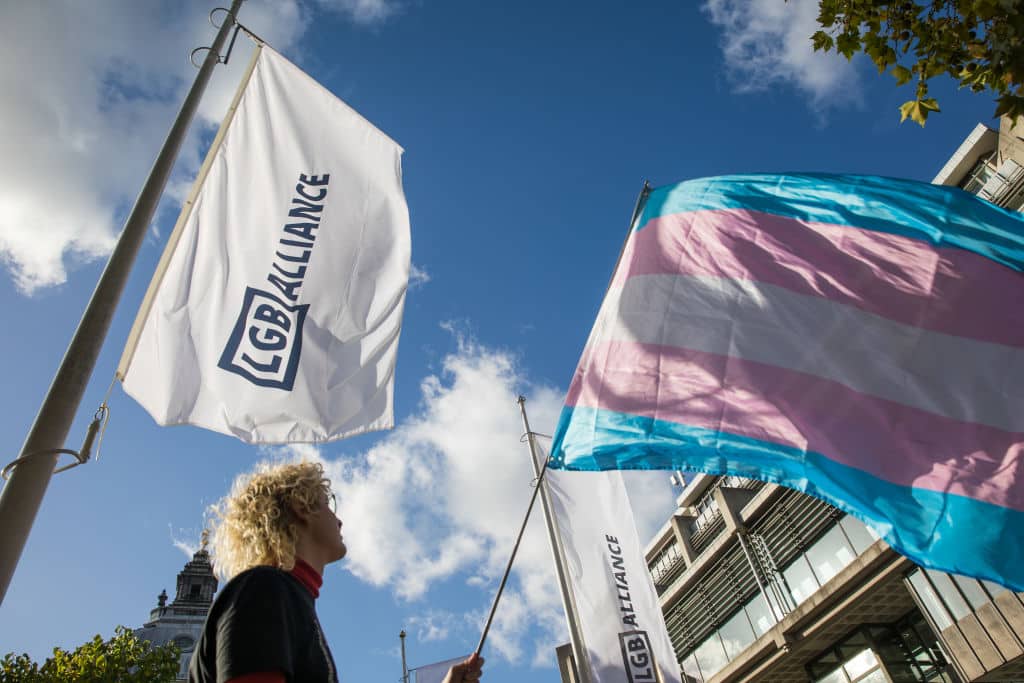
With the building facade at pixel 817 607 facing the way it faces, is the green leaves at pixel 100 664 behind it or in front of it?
in front

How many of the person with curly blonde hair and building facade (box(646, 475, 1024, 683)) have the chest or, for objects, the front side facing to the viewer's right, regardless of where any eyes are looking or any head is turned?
1

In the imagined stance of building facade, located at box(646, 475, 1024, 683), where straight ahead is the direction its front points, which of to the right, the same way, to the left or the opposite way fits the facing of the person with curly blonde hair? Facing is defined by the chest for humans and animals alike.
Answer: the opposite way

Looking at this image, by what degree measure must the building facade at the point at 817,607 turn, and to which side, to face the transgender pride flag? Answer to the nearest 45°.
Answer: approximately 45° to its left

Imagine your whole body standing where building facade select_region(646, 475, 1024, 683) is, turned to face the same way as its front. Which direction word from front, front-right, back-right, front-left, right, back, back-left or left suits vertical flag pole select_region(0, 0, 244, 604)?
front-left

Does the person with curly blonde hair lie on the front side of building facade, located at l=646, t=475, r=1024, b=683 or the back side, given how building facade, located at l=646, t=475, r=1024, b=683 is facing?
on the front side

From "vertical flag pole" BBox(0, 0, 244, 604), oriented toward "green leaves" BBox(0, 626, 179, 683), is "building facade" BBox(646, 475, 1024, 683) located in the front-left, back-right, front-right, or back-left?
front-right

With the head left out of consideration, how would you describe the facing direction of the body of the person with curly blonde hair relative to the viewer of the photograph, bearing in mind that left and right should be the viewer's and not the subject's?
facing to the right of the viewer

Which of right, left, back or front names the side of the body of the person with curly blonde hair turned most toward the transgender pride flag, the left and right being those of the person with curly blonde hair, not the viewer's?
front

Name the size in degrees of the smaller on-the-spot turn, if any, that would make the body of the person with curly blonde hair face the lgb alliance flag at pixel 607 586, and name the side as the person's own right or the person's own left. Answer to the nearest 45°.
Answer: approximately 45° to the person's own left

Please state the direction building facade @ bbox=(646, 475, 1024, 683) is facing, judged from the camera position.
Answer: facing the viewer and to the left of the viewer
